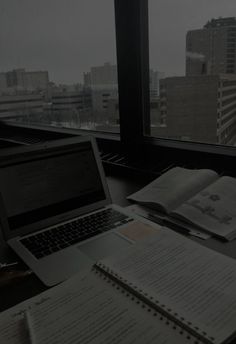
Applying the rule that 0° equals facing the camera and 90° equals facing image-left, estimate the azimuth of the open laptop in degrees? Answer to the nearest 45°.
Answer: approximately 315°
